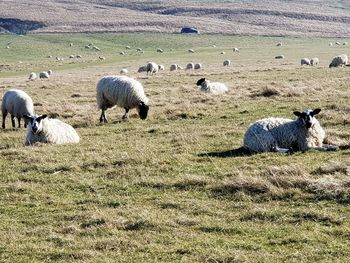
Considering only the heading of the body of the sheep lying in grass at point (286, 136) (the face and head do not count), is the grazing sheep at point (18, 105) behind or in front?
behind

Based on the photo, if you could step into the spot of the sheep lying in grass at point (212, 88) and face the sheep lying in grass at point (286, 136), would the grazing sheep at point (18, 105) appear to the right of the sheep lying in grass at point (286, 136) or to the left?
right

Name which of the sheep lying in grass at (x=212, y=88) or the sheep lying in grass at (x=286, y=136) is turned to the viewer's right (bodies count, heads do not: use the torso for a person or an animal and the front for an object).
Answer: the sheep lying in grass at (x=286, y=136)

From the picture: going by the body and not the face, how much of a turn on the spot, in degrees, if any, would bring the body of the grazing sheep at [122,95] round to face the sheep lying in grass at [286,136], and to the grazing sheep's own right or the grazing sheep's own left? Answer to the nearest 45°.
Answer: approximately 45° to the grazing sheep's own right

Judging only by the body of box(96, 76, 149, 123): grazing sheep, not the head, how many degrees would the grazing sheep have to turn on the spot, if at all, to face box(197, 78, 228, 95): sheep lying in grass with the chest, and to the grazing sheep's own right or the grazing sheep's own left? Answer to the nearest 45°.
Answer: approximately 45° to the grazing sheep's own left

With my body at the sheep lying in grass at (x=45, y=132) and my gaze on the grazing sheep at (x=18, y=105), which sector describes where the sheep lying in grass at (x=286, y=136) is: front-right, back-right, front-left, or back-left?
back-right

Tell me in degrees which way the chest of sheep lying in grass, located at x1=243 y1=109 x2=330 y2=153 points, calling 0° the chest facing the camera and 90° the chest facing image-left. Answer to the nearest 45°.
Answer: approximately 270°

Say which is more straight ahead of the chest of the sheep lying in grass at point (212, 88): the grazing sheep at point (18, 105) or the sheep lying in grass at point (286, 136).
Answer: the grazing sheep

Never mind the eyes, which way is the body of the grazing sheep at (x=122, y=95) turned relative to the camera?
to the viewer's right
